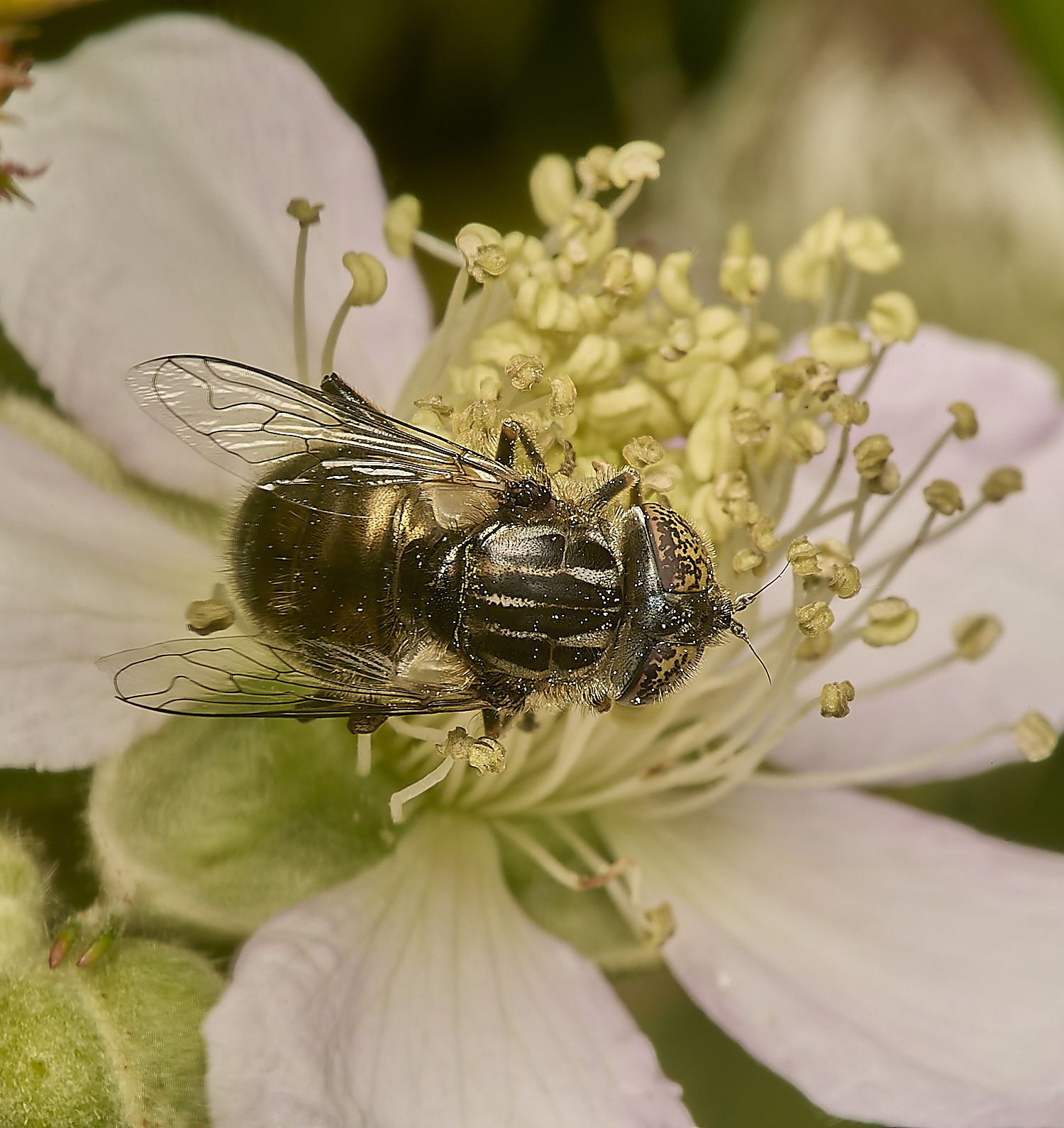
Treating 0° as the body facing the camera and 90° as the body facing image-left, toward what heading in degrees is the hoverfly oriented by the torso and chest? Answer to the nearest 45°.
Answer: approximately 270°
